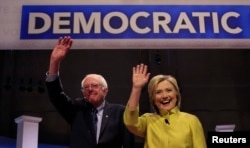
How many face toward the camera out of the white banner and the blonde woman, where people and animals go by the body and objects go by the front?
2

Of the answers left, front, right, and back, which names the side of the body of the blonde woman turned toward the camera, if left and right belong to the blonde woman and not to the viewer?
front

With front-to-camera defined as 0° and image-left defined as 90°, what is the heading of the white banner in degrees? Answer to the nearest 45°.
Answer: approximately 0°

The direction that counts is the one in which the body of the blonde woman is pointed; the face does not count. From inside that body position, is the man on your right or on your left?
on your right

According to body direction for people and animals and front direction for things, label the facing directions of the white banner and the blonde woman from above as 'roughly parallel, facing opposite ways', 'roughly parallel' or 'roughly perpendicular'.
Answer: roughly parallel
